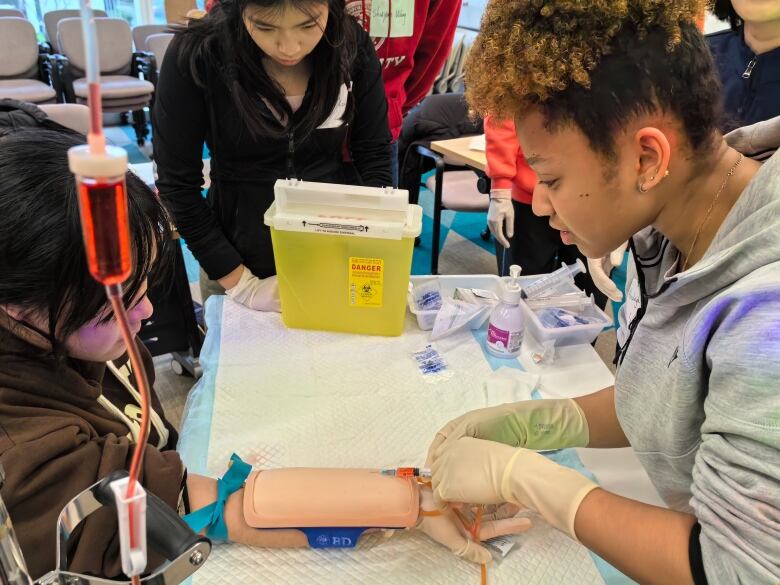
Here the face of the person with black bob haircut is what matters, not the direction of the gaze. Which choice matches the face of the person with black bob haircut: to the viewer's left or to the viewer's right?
to the viewer's right

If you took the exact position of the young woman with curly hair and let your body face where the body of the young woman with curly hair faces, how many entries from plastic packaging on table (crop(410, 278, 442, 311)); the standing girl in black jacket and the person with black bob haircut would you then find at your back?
0

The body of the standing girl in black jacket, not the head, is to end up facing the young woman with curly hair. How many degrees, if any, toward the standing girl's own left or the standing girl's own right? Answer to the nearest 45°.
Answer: approximately 45° to the standing girl's own left

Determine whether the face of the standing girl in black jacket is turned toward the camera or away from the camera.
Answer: toward the camera

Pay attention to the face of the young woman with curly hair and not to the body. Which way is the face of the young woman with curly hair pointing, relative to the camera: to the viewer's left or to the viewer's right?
to the viewer's left

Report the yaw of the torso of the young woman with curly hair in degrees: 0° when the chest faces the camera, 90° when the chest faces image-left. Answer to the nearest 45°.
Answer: approximately 90°

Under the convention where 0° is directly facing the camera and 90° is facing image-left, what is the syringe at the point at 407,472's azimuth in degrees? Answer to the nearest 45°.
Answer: approximately 90°

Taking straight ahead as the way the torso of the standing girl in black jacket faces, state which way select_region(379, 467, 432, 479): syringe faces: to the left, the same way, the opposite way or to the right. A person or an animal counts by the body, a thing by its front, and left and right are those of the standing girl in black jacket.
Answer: to the right

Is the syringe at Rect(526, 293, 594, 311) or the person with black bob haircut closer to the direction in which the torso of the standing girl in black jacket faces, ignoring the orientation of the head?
the person with black bob haircut

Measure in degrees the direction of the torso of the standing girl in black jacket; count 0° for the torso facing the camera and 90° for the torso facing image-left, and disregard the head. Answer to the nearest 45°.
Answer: approximately 0°
